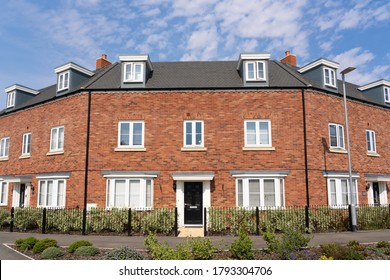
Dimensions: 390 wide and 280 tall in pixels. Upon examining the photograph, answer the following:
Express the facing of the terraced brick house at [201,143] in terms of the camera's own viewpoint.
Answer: facing the viewer

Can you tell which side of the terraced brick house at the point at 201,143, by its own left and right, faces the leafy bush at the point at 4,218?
right

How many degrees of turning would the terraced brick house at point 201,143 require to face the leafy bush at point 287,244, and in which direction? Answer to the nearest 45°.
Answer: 0° — it already faces it

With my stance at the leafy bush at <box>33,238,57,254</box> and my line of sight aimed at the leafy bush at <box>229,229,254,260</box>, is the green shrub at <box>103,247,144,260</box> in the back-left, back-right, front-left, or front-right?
front-right

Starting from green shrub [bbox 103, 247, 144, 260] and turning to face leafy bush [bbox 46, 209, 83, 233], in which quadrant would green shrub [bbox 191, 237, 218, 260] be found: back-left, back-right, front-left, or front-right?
back-right

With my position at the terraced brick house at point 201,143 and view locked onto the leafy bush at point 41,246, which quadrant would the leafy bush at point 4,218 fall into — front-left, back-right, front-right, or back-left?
front-right

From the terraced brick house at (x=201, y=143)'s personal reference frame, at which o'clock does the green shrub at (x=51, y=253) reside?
The green shrub is roughly at 1 o'clock from the terraced brick house.

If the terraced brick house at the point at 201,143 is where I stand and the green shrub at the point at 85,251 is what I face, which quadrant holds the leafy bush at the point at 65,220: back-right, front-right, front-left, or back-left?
front-right

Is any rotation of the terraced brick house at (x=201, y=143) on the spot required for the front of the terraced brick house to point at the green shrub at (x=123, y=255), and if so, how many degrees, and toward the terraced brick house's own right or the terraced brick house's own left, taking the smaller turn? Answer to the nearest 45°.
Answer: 0° — it already faces it

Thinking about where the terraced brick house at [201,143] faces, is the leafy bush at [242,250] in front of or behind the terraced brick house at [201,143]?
in front
